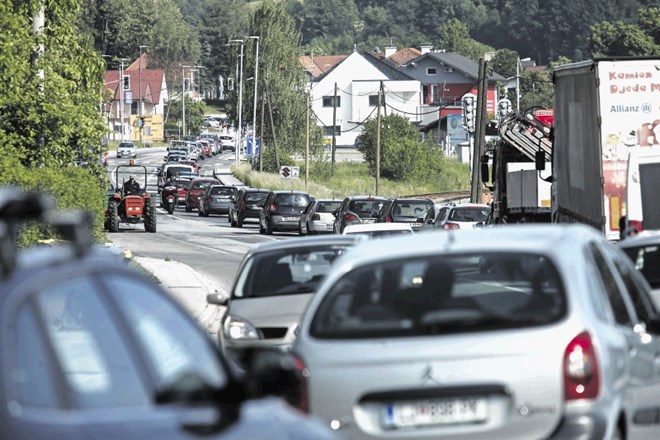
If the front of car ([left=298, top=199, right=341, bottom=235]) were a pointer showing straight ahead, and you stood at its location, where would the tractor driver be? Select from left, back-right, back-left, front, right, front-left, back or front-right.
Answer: front-left

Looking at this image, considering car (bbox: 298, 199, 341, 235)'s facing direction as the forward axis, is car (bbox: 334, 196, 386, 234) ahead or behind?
behind

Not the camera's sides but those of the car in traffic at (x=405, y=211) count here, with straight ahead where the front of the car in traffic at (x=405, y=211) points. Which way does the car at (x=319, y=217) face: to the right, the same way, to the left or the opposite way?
the same way

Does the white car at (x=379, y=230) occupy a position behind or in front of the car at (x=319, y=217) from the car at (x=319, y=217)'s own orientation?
behind

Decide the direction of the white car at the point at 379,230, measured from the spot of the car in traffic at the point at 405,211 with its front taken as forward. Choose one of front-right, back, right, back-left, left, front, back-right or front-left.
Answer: back-left

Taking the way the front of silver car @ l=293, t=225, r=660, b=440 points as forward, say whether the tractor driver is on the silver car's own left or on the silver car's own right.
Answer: on the silver car's own left

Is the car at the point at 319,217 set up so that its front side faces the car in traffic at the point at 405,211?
no

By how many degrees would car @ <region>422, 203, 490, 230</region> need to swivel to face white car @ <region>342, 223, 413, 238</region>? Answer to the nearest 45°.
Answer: approximately 135° to its left

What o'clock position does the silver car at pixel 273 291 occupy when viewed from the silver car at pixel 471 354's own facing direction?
the silver car at pixel 273 291 is roughly at 10 o'clock from the silver car at pixel 471 354.

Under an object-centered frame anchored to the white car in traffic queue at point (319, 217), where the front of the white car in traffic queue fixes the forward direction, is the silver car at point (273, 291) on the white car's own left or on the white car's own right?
on the white car's own left

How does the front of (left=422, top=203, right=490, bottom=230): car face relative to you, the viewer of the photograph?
facing away from the viewer and to the left of the viewer

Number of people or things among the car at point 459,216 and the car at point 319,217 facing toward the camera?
0

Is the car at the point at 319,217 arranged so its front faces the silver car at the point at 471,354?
no

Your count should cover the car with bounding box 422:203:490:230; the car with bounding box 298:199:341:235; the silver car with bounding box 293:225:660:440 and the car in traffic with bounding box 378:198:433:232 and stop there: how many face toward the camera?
0

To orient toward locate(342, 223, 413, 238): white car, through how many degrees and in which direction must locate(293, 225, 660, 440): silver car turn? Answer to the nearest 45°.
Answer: approximately 45° to its left

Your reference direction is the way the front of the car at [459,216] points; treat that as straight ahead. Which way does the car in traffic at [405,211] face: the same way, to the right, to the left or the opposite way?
the same way

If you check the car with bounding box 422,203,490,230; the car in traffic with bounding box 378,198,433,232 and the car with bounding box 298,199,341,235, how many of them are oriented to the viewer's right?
0
